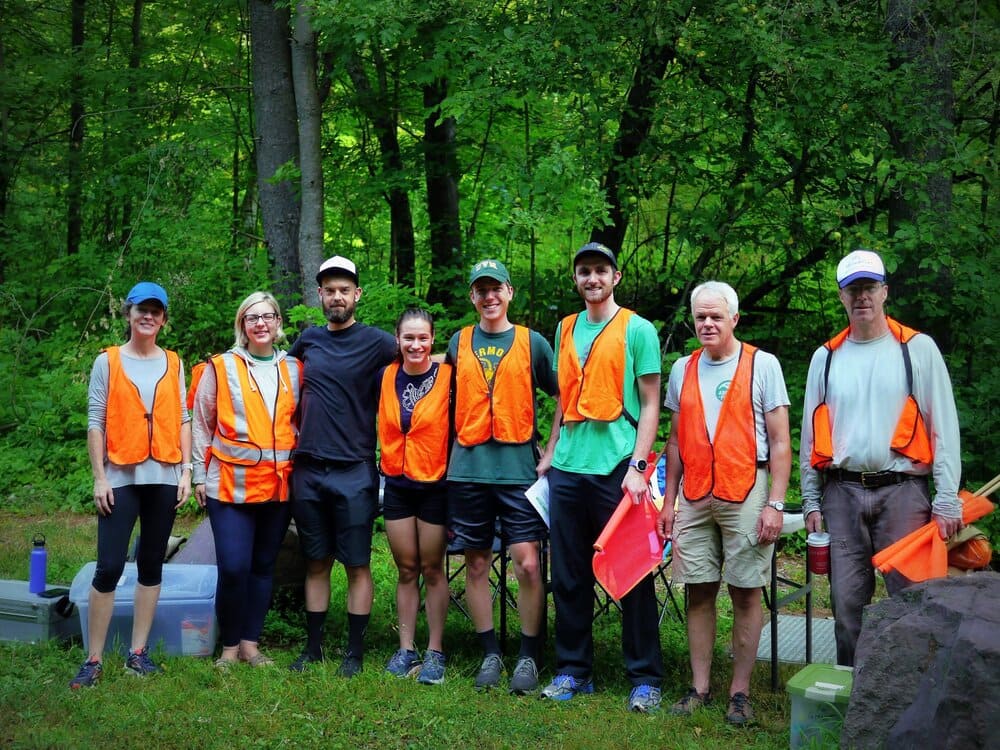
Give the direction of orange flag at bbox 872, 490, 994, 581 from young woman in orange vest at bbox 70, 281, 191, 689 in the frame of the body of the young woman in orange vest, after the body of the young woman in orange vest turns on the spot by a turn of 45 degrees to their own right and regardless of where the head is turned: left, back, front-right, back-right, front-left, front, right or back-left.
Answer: left

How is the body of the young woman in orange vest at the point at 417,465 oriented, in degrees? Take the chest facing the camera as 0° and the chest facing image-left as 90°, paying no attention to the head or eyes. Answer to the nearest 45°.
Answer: approximately 0°

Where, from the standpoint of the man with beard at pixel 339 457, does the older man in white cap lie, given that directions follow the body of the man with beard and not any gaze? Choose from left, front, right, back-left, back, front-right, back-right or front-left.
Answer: front-left

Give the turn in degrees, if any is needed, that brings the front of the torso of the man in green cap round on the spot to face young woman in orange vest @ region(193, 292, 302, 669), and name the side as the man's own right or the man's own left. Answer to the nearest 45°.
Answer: approximately 90° to the man's own right

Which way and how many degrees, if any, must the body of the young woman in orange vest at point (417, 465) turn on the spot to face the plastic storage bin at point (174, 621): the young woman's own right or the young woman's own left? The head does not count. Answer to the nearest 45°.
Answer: approximately 90° to the young woman's own right

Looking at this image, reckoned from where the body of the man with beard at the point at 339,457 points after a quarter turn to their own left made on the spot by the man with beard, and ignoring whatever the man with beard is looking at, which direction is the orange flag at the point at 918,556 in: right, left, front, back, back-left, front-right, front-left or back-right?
front-right

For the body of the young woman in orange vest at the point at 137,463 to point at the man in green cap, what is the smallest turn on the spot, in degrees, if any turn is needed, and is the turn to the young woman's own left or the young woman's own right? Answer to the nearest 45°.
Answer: approximately 90° to the young woman's own left

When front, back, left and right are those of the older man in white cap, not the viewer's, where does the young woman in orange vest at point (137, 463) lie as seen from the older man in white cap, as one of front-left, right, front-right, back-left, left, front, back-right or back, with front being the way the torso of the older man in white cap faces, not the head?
right

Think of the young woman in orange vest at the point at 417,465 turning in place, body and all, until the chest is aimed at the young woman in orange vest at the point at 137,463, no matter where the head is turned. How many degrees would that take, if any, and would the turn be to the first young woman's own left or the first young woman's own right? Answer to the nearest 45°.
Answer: approximately 90° to the first young woman's own right
